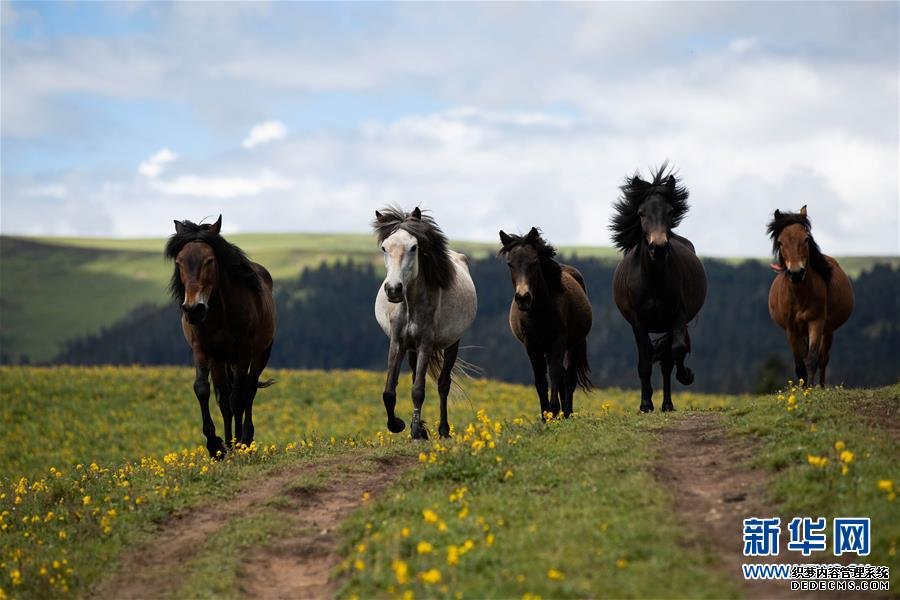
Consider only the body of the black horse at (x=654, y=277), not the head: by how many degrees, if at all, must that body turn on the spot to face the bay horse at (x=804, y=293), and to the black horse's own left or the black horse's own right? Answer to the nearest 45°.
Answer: approximately 135° to the black horse's own left

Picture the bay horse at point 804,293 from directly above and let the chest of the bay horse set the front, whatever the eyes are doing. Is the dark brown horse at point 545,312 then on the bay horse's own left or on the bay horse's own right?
on the bay horse's own right

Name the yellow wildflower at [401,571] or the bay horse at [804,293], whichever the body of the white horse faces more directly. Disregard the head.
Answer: the yellow wildflower

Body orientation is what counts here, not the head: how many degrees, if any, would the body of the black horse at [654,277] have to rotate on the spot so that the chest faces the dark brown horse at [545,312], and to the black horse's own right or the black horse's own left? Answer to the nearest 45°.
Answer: approximately 45° to the black horse's own right

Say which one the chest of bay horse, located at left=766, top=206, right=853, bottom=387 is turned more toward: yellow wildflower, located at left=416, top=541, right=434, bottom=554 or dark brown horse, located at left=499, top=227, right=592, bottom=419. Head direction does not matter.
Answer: the yellow wildflower

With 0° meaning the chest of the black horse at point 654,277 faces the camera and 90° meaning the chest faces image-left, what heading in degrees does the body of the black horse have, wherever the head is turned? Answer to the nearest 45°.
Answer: approximately 0°

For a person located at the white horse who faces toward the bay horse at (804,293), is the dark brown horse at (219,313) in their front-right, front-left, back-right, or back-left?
back-left

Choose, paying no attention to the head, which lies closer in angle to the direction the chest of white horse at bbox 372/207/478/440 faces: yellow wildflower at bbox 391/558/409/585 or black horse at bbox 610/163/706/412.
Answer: the yellow wildflower

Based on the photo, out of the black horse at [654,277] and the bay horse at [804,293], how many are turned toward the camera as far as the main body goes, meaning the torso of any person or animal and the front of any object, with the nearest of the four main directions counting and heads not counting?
2
